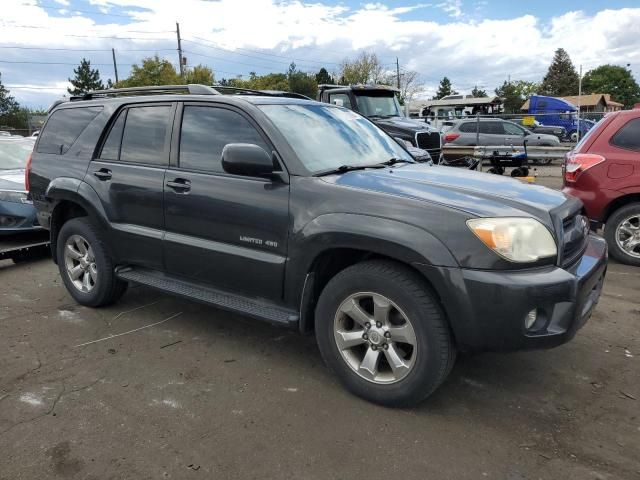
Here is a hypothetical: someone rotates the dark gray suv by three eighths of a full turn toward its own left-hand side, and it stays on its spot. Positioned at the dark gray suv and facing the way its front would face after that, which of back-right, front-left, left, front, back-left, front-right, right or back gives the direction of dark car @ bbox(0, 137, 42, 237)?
front-left

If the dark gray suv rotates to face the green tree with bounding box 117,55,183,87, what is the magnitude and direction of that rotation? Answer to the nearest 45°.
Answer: approximately 135° to its left

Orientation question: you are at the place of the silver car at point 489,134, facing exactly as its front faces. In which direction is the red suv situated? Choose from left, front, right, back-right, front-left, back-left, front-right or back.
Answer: right

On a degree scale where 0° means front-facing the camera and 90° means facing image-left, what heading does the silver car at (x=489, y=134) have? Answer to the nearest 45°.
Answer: approximately 270°

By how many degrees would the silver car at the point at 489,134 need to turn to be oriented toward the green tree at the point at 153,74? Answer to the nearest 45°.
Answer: approximately 135° to its left

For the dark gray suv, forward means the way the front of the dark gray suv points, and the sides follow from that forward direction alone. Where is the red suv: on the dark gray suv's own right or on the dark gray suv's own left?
on the dark gray suv's own left

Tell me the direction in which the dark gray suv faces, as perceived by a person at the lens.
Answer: facing the viewer and to the right of the viewer
